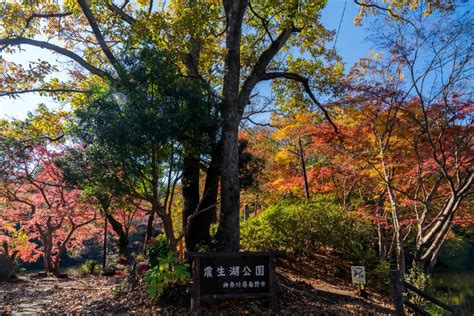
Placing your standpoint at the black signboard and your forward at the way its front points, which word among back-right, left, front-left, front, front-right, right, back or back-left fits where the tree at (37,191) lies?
back-right

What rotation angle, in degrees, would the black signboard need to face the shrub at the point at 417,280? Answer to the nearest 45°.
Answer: approximately 135° to its left

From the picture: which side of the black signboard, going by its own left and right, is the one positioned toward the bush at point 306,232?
back

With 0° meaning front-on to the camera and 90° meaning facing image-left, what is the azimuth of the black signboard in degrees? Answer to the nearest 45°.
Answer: approximately 0°

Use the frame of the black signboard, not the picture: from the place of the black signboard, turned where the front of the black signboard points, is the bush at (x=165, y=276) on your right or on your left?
on your right

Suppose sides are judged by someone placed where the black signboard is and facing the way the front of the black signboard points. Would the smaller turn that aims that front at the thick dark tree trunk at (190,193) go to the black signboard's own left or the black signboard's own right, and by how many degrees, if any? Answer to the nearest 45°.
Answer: approximately 135° to the black signboard's own right
